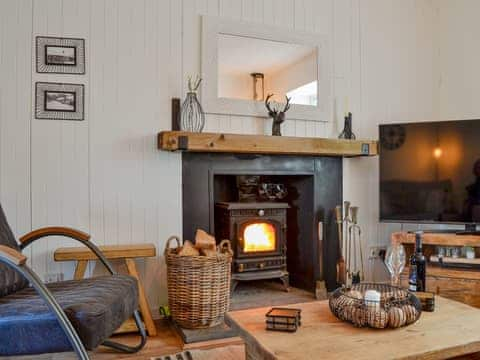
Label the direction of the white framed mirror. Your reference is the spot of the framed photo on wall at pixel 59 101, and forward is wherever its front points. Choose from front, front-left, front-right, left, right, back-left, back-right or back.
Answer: left

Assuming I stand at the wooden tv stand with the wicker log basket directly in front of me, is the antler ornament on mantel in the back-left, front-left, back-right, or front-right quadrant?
front-right

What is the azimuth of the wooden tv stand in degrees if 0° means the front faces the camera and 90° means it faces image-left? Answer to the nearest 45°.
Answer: approximately 45°

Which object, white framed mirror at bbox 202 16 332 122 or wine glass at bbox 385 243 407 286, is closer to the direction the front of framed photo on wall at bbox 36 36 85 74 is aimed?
the wine glass

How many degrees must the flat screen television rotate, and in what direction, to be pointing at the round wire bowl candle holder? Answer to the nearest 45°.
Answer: approximately 45° to its left

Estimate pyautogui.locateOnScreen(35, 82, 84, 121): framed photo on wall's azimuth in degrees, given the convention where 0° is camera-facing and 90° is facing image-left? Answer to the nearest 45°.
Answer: approximately 0°

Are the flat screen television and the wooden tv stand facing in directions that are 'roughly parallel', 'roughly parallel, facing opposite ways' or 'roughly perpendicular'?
roughly parallel

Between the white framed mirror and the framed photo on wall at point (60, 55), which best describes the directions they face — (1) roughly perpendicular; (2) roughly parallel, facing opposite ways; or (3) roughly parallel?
roughly parallel

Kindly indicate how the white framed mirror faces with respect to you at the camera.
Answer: facing the viewer and to the right of the viewer

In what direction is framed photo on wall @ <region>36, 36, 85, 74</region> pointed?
toward the camera

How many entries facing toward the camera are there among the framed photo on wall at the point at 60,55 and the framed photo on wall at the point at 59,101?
2
